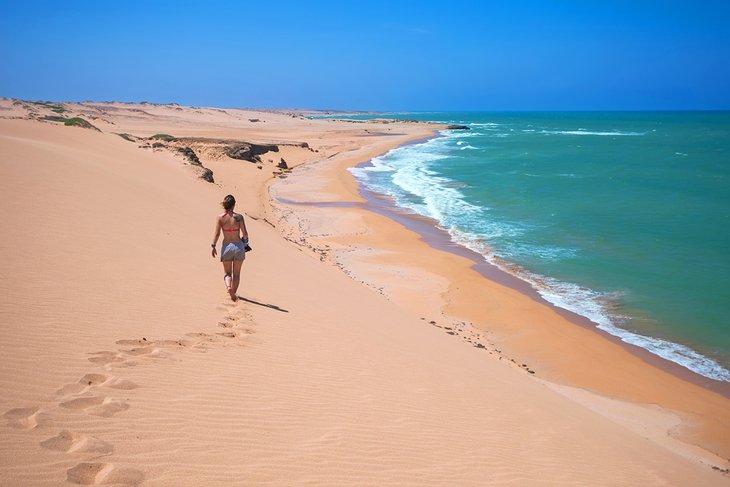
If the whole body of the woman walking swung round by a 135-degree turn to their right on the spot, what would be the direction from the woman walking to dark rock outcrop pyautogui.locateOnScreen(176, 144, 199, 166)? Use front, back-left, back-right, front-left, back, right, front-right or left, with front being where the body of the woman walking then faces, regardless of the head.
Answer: back-left

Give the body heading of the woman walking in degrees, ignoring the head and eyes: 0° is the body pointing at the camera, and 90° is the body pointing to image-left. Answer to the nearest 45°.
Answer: approximately 180°
